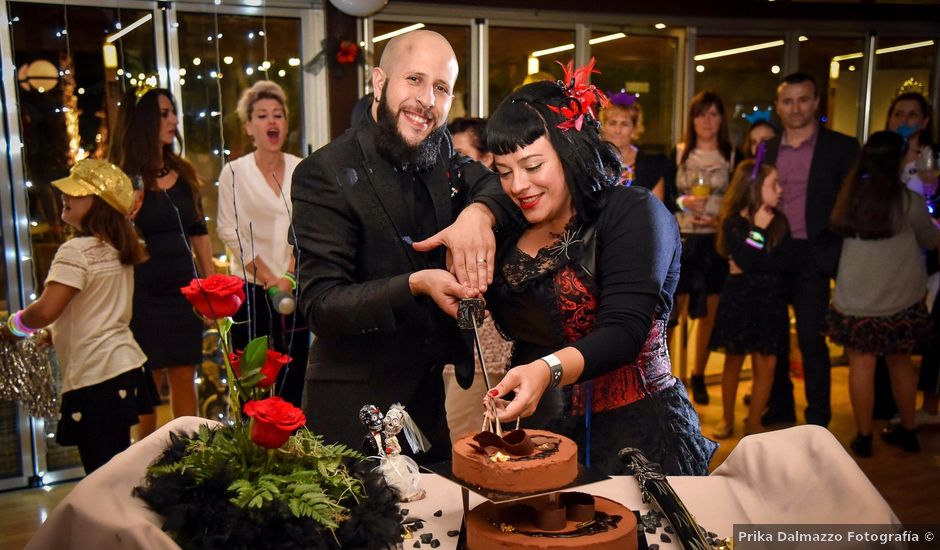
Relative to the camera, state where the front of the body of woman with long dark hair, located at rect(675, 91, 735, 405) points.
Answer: toward the camera

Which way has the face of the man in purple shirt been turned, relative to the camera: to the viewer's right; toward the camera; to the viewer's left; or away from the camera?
toward the camera

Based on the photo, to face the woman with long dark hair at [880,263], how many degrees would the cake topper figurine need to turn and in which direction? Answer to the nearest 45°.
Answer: approximately 135° to its left

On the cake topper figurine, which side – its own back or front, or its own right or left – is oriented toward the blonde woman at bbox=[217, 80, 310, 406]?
back

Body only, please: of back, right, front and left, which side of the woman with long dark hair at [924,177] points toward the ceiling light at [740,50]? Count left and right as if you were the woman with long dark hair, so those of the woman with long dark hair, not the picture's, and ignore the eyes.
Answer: right

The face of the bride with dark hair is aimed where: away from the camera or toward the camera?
toward the camera

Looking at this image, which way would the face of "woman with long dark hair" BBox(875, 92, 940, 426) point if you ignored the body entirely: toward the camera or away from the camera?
toward the camera

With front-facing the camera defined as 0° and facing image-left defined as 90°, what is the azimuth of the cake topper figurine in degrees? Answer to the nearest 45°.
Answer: approximately 0°

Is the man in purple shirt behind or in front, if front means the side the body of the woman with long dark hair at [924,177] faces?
in front

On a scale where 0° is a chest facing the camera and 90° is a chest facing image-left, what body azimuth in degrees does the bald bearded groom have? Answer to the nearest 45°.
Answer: approximately 315°

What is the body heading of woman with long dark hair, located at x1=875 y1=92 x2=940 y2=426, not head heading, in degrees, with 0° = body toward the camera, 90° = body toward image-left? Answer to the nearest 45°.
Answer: approximately 45°

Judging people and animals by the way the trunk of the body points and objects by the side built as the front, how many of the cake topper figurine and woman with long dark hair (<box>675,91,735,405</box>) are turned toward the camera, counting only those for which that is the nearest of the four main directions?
2

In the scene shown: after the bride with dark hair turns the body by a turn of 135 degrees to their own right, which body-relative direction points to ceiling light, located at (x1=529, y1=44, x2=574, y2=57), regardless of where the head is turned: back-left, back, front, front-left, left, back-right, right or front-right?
front

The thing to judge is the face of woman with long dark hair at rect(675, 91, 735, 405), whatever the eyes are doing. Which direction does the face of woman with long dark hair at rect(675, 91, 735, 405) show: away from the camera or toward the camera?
toward the camera
